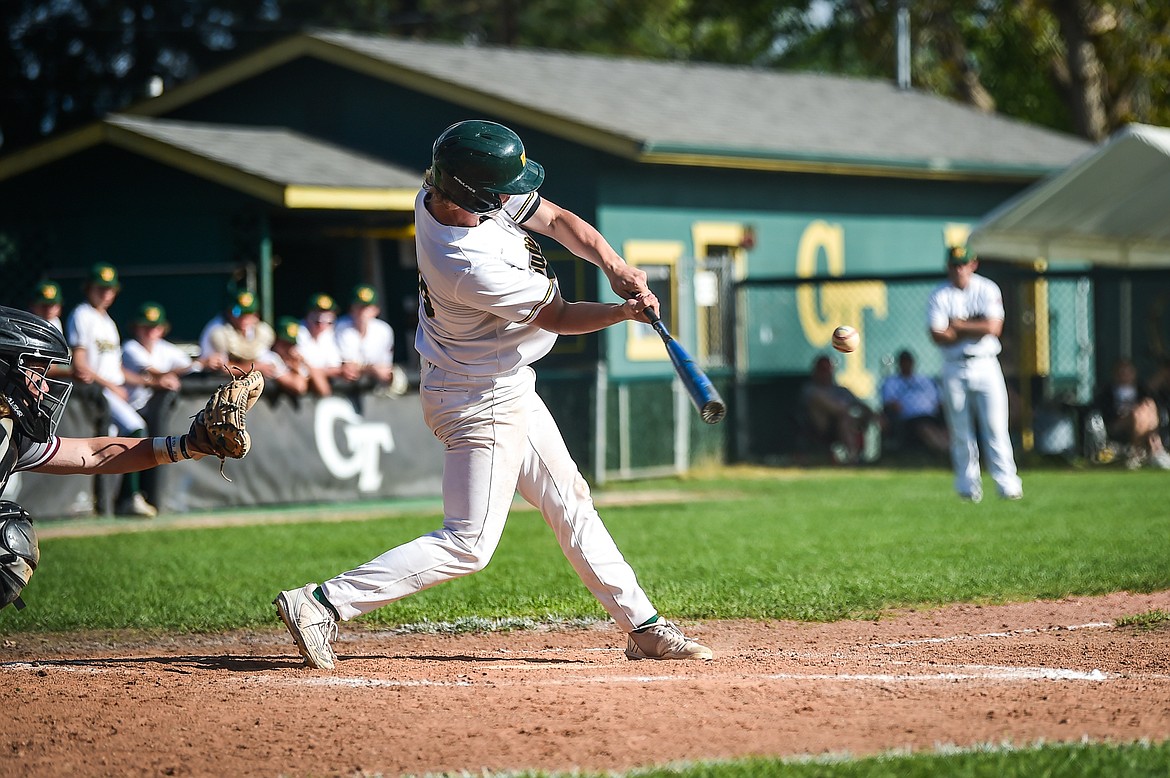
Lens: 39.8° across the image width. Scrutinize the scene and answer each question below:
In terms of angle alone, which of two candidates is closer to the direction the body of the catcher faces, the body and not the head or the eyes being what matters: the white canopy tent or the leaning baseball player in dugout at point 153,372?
the white canopy tent

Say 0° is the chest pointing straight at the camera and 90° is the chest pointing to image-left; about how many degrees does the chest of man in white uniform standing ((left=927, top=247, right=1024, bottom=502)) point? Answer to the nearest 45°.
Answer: approximately 0°

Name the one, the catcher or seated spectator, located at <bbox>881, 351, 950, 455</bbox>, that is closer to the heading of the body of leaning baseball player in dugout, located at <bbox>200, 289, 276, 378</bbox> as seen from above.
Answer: the catcher

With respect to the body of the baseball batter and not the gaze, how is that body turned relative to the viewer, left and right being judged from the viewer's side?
facing to the right of the viewer

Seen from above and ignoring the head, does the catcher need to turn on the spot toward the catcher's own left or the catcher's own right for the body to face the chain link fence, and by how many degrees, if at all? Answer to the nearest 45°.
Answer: approximately 45° to the catcher's own left

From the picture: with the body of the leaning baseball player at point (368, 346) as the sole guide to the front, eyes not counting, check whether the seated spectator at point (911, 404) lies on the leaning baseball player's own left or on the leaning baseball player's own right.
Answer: on the leaning baseball player's own left

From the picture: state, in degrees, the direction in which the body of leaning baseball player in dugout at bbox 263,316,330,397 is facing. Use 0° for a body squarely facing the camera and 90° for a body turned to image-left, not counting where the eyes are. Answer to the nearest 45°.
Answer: approximately 315°

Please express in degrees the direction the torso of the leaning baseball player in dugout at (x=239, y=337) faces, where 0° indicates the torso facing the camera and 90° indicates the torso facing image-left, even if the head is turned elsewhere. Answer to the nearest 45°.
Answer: approximately 0°

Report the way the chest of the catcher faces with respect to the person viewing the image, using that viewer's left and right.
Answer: facing to the right of the viewer
